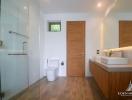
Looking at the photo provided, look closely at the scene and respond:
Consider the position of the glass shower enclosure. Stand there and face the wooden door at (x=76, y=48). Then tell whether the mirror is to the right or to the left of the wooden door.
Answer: right

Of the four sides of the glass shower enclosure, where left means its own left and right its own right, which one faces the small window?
left

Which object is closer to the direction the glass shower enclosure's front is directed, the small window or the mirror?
the mirror

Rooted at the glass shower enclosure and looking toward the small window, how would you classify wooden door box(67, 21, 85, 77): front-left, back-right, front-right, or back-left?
front-right

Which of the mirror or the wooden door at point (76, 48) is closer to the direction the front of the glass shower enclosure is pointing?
the mirror

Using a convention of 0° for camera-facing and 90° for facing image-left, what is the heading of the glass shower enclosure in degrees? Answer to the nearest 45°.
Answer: approximately 315°

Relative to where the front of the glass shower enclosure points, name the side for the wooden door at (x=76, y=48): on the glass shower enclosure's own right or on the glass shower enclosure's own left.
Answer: on the glass shower enclosure's own left

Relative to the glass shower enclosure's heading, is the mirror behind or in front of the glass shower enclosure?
in front
